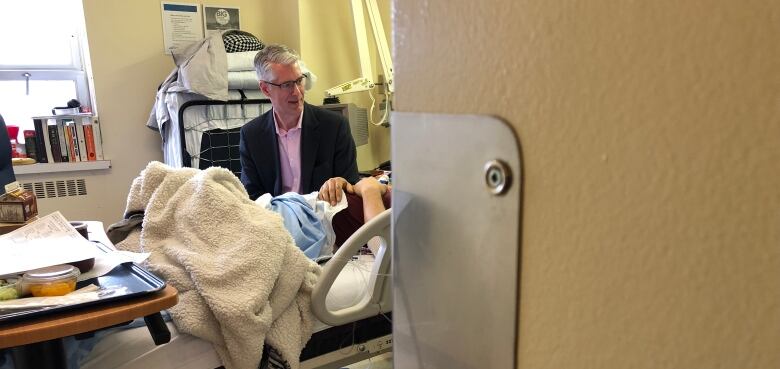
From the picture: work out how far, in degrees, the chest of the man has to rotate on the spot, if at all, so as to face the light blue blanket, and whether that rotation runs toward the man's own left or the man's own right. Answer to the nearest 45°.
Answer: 0° — they already face it

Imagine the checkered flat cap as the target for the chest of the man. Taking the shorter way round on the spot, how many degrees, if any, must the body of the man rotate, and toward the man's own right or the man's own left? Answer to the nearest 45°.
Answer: approximately 135° to the man's own right

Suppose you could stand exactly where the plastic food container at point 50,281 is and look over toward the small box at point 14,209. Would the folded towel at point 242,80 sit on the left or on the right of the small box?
right

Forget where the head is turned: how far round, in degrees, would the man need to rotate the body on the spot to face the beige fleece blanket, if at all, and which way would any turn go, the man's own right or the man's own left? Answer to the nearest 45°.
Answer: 0° — they already face it

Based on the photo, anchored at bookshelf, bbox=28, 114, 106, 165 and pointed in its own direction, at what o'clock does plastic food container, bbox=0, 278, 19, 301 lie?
The plastic food container is roughly at 12 o'clock from the bookshelf.

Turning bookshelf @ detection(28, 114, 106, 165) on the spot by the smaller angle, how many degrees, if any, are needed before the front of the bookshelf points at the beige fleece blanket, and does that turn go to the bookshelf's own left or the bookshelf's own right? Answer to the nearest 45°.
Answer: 0° — it already faces it

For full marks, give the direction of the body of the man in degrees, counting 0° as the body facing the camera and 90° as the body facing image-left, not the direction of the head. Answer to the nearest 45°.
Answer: approximately 0°

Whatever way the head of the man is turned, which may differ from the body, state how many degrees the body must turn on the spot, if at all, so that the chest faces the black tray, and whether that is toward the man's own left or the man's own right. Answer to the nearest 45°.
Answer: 0° — they already face it

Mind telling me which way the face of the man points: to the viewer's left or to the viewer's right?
to the viewer's right

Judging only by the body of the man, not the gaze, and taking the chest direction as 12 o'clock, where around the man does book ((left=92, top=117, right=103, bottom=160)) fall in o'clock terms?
The book is roughly at 4 o'clock from the man.

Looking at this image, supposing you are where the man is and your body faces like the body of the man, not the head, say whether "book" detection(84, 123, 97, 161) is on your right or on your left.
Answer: on your right

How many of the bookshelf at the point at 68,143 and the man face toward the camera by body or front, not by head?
2

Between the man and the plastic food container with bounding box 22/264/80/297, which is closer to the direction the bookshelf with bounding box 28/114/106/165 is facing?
the plastic food container

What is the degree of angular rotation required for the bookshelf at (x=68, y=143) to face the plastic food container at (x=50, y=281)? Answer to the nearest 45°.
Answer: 0° — it already faces it

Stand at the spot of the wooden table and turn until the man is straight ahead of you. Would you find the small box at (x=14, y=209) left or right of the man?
left
